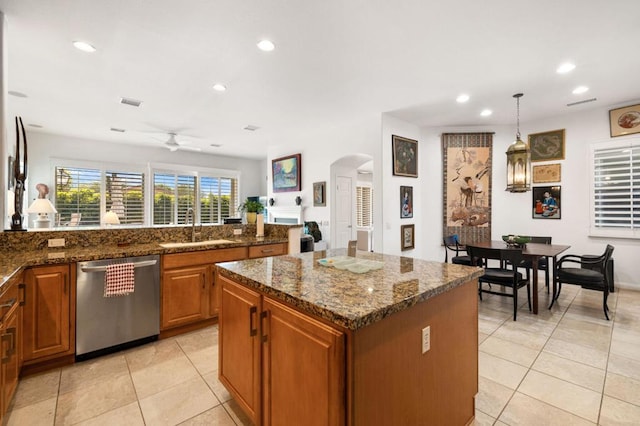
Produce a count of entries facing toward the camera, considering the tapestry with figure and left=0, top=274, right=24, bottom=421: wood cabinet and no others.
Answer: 1

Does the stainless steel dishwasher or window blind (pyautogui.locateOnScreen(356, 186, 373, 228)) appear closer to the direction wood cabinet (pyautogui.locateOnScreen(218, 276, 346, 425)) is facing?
the stainless steel dishwasher

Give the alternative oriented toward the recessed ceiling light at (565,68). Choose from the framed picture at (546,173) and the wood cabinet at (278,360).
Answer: the framed picture

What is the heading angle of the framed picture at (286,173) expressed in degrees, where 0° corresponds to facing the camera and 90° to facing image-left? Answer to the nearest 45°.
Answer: approximately 45°

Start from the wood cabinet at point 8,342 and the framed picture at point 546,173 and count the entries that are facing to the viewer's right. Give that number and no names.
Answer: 1

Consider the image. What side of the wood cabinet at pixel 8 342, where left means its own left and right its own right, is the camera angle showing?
right

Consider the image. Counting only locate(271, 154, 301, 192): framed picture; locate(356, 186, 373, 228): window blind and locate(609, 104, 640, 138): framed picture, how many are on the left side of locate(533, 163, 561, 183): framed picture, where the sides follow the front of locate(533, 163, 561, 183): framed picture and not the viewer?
1

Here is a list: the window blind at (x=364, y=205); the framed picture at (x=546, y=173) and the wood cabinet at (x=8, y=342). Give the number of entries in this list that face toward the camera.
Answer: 2

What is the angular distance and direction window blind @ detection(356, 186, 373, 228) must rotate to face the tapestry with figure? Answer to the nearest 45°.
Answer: approximately 45° to its left
